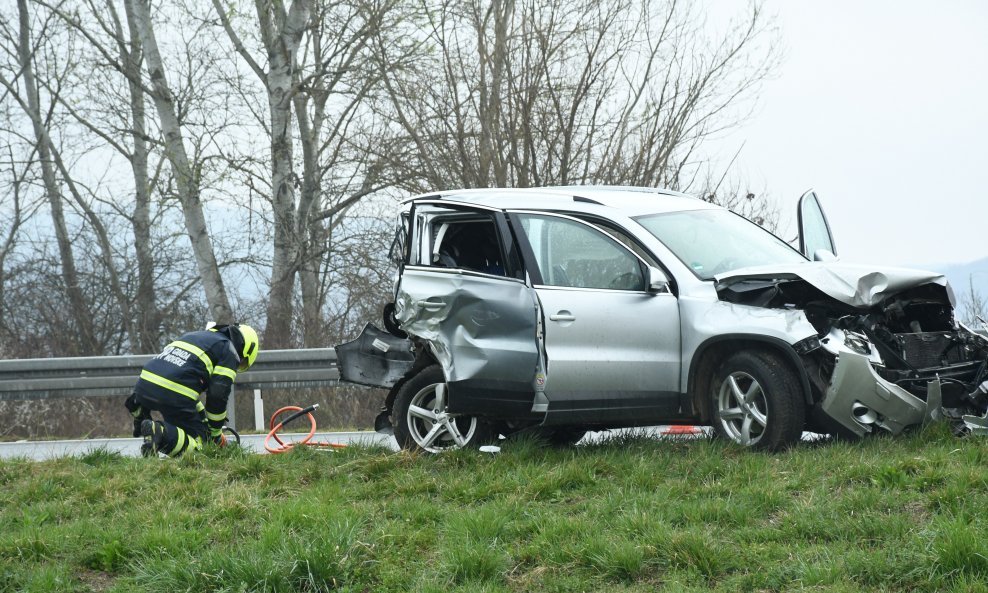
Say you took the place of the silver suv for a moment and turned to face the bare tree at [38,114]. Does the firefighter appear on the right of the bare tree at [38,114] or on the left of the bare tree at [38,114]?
left

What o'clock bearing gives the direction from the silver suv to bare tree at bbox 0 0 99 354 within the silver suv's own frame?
The bare tree is roughly at 6 o'clock from the silver suv.

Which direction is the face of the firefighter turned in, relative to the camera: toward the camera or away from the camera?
away from the camera

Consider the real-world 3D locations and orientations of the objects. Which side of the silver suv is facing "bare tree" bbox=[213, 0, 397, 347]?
back

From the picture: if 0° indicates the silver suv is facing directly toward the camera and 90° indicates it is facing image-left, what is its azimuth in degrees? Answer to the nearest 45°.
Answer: approximately 315°

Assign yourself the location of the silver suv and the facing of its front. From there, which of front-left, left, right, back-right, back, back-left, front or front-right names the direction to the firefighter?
back-right

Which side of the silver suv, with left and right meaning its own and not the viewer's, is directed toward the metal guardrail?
back
